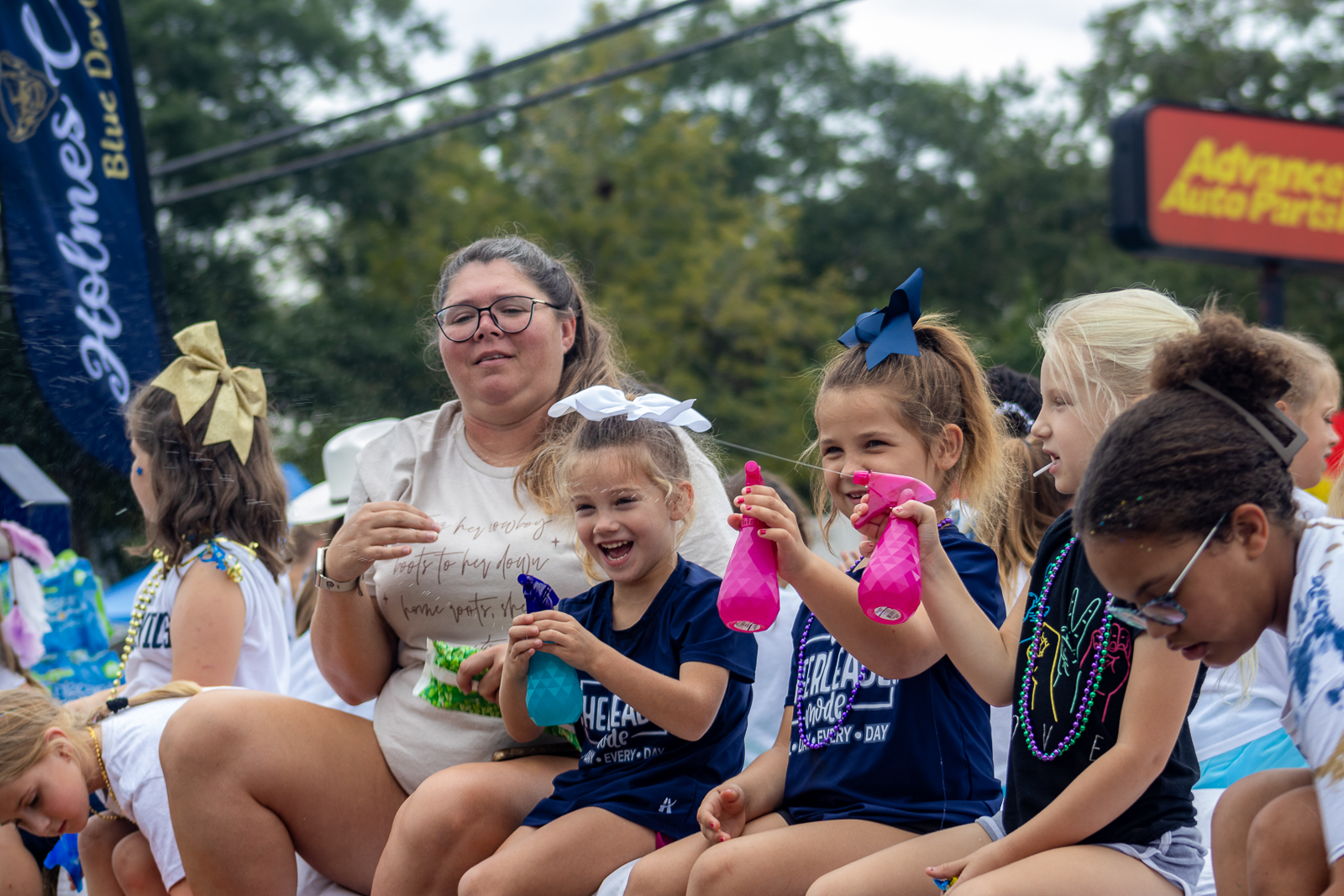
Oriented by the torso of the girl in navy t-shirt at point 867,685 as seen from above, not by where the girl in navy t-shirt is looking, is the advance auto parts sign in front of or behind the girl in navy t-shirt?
behind

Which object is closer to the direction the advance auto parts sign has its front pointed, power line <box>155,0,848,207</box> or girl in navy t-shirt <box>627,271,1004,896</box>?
the girl in navy t-shirt

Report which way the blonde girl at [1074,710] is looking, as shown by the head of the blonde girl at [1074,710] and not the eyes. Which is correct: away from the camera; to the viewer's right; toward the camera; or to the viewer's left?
to the viewer's left

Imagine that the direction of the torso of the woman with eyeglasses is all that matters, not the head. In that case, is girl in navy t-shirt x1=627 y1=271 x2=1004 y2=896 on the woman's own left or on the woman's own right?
on the woman's own left

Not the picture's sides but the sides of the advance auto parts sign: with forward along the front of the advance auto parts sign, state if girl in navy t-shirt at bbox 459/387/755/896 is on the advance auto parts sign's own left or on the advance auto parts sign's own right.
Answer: on the advance auto parts sign's own right

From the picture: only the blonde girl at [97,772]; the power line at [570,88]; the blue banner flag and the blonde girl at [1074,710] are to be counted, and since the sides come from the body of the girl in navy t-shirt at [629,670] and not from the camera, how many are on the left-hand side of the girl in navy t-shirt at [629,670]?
1

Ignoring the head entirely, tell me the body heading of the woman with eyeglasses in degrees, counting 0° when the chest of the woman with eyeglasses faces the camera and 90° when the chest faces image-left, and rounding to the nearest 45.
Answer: approximately 45°

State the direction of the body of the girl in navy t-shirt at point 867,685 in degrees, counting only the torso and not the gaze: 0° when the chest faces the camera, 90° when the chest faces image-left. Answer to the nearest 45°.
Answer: approximately 45°

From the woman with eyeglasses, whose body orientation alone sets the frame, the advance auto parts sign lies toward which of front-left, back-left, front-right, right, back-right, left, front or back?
back

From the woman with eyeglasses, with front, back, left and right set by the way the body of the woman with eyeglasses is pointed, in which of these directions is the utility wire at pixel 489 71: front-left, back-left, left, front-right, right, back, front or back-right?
back-right

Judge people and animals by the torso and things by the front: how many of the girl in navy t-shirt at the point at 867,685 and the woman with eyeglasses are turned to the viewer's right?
0
